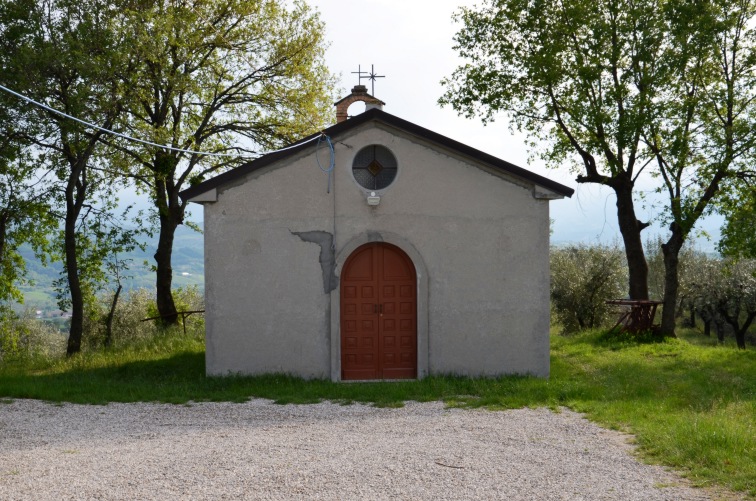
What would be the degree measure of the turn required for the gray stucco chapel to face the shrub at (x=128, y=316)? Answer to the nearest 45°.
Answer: approximately 135° to its right

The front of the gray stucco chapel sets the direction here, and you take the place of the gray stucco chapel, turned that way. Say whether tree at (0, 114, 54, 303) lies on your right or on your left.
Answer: on your right

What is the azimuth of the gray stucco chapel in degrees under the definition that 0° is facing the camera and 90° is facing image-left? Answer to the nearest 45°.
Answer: approximately 0°

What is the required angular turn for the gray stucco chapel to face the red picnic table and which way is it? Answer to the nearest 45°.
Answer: approximately 135° to its left
